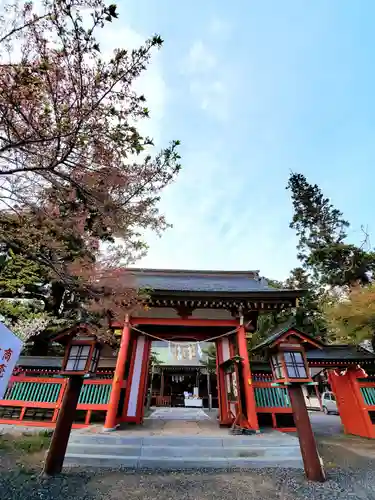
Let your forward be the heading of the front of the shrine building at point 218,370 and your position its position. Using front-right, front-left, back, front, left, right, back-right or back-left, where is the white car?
back-left

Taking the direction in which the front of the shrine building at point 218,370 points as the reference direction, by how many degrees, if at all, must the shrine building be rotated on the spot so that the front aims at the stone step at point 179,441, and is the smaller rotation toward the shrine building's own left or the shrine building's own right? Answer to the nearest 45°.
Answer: approximately 45° to the shrine building's own right

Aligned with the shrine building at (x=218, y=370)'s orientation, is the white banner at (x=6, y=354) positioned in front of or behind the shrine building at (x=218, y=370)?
in front

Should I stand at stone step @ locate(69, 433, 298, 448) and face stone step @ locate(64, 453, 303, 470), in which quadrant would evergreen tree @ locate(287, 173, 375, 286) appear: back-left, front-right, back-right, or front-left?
back-left

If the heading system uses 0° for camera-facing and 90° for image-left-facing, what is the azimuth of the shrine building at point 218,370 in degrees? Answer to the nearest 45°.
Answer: approximately 0°

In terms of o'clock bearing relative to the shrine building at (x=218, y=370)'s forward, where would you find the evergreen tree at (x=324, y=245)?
The evergreen tree is roughly at 8 o'clock from the shrine building.

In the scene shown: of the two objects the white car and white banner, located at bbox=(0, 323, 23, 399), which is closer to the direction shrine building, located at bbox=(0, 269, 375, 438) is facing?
the white banner
